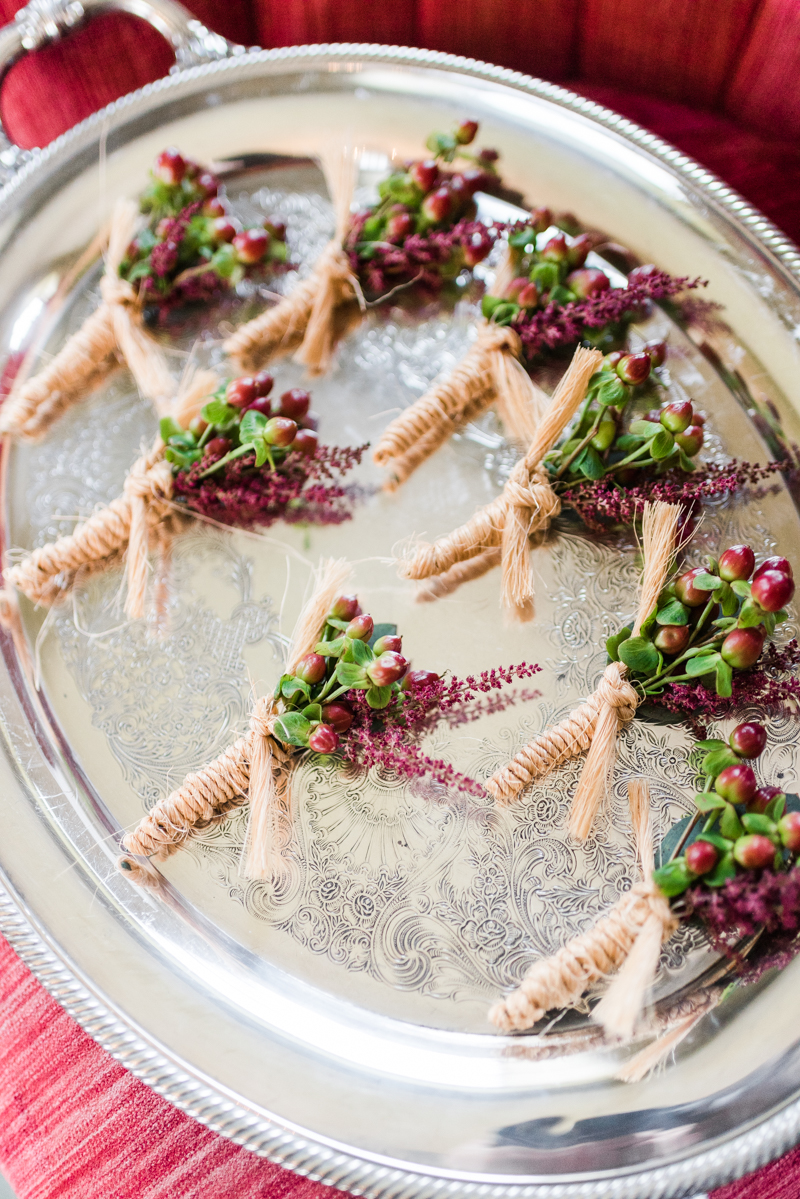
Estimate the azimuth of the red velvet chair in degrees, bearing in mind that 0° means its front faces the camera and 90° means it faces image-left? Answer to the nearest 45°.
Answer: approximately 0°
